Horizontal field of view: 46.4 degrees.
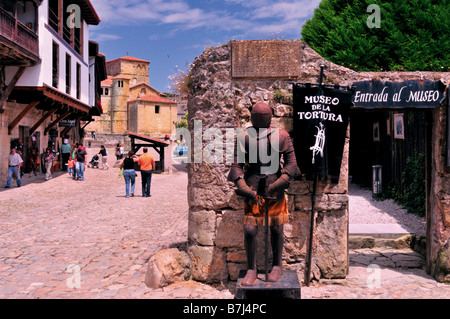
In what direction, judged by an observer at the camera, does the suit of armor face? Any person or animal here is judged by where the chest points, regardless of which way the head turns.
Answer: facing the viewer

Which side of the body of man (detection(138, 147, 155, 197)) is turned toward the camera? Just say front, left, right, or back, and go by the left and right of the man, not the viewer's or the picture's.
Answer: back

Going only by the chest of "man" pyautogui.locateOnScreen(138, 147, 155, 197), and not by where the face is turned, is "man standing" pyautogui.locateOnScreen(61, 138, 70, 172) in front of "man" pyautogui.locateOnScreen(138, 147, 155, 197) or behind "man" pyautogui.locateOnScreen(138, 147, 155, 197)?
in front

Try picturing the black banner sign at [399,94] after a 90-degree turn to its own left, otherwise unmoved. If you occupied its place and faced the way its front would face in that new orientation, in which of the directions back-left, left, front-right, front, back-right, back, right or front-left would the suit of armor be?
back-right

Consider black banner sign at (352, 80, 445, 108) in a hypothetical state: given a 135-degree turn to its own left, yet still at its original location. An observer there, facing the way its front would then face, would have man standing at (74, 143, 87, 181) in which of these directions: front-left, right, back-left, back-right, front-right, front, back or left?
left

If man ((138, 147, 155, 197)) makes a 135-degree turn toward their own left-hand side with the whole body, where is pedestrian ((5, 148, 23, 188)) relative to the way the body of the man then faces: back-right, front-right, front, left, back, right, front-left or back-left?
right

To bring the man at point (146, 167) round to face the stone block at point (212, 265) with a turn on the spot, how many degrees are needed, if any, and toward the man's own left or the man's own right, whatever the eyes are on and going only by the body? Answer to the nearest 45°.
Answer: approximately 180°

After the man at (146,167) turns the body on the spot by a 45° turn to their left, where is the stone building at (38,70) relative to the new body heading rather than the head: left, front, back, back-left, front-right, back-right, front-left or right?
front
